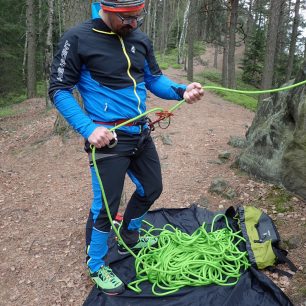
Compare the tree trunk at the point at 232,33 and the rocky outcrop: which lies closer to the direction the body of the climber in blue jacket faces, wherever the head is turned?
the rocky outcrop

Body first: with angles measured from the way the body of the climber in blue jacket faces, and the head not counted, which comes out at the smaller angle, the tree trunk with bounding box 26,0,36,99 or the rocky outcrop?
the rocky outcrop

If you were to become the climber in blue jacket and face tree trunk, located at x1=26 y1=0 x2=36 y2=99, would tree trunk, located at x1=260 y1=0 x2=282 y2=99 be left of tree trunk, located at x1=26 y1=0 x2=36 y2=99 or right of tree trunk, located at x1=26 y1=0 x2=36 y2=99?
right

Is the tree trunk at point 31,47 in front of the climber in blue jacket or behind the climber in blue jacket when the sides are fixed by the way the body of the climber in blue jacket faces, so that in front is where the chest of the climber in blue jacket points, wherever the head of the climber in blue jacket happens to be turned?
behind

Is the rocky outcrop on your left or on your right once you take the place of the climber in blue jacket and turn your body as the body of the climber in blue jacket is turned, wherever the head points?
on your left

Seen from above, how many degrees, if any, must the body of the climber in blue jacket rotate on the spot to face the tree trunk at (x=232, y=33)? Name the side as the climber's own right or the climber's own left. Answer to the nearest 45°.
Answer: approximately 135° to the climber's own left
